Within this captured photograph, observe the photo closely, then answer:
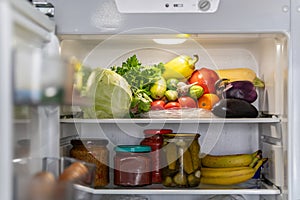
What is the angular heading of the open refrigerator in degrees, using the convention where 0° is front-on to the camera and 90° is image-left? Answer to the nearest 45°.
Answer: approximately 0°
